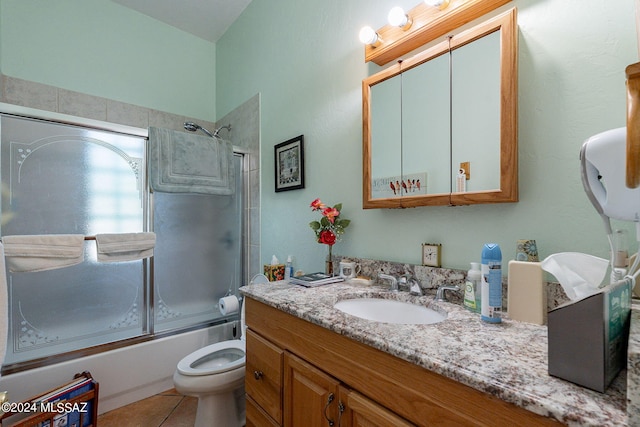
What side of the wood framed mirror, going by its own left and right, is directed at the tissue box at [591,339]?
left

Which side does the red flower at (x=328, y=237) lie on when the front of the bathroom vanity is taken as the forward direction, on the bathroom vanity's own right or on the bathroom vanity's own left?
on the bathroom vanity's own right

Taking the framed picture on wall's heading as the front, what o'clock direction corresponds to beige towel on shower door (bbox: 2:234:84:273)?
The beige towel on shower door is roughly at 1 o'clock from the framed picture on wall.

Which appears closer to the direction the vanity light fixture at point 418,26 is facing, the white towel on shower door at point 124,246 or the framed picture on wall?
the white towel on shower door

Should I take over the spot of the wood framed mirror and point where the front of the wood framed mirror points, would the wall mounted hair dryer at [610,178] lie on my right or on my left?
on my left

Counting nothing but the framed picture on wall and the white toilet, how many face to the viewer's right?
0

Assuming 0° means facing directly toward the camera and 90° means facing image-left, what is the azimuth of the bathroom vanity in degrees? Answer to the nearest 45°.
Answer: approximately 45°

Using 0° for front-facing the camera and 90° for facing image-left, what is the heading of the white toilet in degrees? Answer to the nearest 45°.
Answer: approximately 45°
